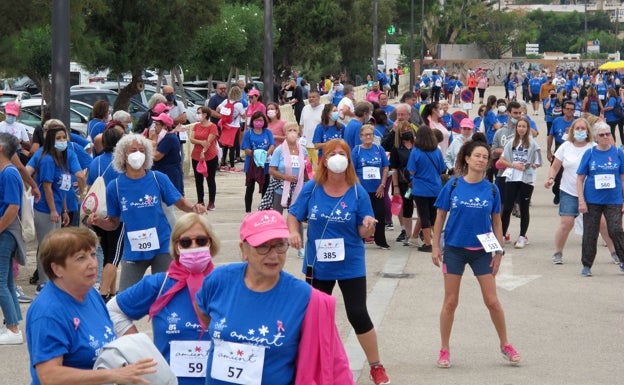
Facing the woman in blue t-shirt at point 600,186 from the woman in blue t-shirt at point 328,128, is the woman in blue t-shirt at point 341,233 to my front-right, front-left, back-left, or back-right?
front-right

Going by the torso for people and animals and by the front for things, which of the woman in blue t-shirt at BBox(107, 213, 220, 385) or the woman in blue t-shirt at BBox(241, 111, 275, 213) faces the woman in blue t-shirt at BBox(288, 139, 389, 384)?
the woman in blue t-shirt at BBox(241, 111, 275, 213)

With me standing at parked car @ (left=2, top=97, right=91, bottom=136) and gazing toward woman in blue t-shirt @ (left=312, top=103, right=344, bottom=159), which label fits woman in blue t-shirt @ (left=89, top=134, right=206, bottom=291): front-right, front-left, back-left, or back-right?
front-right

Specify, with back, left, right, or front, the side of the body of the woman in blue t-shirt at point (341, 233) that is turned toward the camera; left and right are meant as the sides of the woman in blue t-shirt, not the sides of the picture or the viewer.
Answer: front

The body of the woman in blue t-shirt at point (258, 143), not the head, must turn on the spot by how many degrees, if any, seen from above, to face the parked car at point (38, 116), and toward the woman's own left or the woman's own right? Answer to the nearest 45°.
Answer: approximately 135° to the woman's own right

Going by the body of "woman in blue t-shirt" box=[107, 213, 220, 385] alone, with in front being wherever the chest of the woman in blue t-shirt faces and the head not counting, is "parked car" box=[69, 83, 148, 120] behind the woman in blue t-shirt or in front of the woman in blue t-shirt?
behind

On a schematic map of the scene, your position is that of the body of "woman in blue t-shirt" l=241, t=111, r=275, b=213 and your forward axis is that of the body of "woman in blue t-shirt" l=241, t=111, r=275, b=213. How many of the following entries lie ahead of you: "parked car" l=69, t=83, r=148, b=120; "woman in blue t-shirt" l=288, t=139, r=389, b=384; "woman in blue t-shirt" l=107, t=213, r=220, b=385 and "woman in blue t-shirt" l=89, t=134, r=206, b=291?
3

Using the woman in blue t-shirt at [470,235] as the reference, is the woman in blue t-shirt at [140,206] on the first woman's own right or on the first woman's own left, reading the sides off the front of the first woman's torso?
on the first woman's own right

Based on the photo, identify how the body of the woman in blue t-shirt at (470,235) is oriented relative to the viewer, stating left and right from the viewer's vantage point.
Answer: facing the viewer

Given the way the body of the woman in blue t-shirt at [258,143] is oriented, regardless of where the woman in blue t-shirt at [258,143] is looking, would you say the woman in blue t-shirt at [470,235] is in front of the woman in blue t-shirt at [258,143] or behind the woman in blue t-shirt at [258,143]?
in front

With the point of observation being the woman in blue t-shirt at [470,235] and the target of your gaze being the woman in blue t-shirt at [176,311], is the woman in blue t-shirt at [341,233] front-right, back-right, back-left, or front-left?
front-right

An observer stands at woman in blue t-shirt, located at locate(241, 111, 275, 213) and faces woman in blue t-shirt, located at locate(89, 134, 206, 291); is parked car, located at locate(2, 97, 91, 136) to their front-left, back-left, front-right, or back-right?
back-right

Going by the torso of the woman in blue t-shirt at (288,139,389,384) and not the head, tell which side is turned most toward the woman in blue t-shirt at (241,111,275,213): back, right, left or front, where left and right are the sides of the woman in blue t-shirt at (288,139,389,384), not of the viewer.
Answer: back

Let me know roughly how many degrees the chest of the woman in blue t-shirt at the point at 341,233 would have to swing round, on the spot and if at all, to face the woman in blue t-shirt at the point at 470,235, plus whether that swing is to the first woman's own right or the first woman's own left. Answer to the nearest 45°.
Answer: approximately 135° to the first woman's own left

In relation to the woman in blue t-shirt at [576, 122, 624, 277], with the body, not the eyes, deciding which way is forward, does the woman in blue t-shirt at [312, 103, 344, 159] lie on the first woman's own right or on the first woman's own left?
on the first woman's own right
